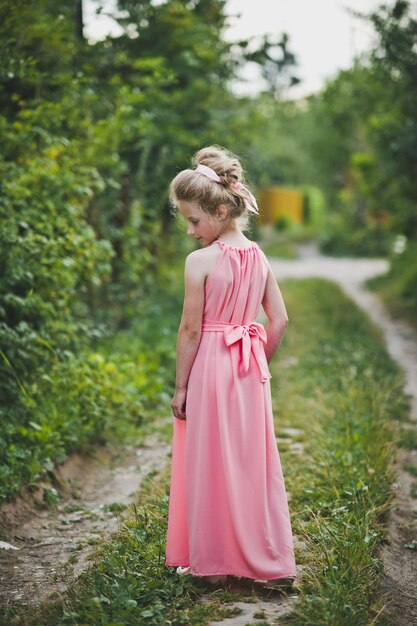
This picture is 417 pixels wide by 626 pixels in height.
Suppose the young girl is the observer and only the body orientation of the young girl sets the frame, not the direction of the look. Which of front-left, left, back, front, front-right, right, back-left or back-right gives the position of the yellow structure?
front-right

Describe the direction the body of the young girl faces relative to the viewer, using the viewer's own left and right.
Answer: facing away from the viewer and to the left of the viewer

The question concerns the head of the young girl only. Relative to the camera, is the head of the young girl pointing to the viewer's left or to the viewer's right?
to the viewer's left
